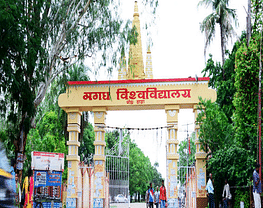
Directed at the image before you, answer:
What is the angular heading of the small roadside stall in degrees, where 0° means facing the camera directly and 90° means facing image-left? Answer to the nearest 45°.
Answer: approximately 0°

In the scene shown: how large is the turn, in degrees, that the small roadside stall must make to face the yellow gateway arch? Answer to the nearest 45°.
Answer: approximately 135° to its left

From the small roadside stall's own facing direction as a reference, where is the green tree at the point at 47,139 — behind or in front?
behind

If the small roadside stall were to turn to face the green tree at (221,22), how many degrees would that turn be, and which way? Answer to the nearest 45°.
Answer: approximately 135° to its left

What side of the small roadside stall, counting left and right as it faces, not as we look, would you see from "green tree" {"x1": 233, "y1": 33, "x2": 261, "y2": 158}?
left

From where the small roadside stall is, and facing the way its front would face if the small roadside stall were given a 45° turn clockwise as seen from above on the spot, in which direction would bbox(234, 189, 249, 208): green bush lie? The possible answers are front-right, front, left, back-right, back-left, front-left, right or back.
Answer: back-left

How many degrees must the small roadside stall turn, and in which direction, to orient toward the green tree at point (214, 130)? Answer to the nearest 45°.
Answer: approximately 90° to its left

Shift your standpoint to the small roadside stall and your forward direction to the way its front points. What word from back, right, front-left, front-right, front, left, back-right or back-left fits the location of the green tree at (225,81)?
back-left

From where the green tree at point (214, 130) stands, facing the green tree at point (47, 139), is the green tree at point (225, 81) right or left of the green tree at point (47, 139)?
right

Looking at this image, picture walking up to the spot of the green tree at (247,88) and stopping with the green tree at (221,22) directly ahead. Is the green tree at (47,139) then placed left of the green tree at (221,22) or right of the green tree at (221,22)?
left
